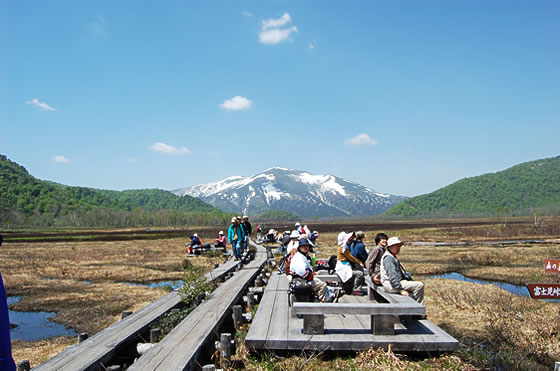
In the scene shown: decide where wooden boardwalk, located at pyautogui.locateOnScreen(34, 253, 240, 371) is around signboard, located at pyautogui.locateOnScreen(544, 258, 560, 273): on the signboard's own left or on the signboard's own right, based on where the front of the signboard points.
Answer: on the signboard's own right

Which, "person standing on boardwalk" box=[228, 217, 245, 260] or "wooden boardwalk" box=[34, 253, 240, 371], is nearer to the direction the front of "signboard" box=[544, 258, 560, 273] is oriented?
the wooden boardwalk

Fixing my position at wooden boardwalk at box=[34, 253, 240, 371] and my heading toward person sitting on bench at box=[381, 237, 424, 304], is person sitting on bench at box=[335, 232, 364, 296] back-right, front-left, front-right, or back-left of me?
front-left

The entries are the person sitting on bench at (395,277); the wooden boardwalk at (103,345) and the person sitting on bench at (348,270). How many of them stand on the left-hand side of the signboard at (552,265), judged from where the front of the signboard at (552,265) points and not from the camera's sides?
0

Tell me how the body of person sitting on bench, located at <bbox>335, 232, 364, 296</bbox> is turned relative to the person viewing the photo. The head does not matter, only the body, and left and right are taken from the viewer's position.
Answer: facing to the right of the viewer

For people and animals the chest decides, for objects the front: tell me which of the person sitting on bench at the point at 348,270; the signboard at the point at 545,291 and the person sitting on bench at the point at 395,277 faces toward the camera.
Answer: the signboard

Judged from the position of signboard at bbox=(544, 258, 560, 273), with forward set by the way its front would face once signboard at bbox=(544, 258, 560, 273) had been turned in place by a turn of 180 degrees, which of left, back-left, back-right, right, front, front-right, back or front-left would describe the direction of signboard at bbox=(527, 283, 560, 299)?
back

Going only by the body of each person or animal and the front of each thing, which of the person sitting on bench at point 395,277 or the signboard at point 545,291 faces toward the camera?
the signboard

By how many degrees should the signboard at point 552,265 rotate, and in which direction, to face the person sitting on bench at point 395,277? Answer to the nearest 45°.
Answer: approximately 90° to its right

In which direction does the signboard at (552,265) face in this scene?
toward the camera

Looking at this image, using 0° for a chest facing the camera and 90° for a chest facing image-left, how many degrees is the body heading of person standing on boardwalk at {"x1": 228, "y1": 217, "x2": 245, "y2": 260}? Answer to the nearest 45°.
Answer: approximately 0°

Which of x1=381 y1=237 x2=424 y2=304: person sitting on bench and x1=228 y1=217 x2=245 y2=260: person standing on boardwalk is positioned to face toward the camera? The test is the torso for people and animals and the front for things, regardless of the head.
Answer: the person standing on boardwalk

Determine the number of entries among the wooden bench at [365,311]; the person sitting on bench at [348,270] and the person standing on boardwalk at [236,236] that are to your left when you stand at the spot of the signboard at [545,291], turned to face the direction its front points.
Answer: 0
